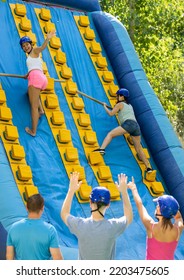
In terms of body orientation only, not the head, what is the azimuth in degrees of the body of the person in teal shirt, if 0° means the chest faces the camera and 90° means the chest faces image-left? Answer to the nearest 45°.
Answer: approximately 180°

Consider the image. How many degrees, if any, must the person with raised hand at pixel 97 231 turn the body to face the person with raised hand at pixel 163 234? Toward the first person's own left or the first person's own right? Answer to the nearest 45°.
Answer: approximately 90° to the first person's own right

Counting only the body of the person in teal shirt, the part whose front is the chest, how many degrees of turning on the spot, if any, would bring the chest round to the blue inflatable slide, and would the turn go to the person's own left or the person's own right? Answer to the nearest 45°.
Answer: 0° — they already face it

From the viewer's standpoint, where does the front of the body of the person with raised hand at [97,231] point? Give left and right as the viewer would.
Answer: facing away from the viewer

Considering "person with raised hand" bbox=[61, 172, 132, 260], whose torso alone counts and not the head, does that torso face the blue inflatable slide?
yes

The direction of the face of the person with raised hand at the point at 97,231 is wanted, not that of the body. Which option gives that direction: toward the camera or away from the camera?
away from the camera

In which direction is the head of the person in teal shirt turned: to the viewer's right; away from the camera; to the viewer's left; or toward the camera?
away from the camera

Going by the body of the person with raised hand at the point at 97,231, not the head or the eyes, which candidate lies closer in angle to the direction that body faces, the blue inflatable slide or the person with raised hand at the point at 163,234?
the blue inflatable slide

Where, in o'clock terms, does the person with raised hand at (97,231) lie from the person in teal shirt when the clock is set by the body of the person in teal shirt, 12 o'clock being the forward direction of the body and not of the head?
The person with raised hand is roughly at 3 o'clock from the person in teal shirt.
